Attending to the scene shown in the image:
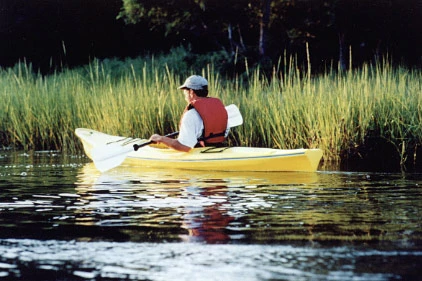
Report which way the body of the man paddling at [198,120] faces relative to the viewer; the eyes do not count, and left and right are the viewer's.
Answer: facing away from the viewer and to the left of the viewer

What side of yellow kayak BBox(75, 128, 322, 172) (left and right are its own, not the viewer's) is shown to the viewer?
left
